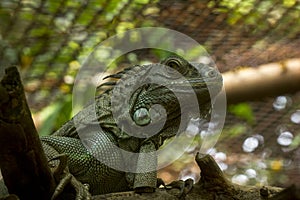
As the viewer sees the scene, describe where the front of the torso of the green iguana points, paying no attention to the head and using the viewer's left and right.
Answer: facing to the right of the viewer

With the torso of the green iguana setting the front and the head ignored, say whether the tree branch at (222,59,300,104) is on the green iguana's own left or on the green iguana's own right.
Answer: on the green iguana's own left

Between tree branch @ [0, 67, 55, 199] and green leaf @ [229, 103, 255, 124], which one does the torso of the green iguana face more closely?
the green leaf
